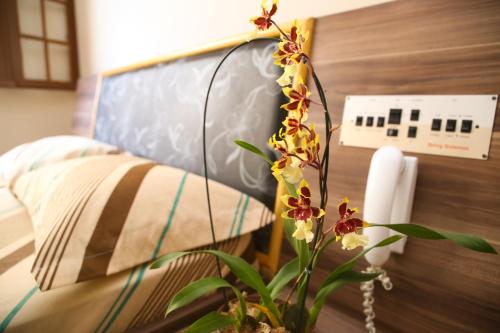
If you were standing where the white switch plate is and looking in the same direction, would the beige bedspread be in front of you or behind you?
in front

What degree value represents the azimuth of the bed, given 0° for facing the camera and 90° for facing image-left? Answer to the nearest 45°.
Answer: approximately 45°

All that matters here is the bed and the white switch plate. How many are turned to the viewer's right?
0

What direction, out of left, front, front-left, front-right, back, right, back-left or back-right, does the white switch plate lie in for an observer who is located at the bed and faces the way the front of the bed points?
left

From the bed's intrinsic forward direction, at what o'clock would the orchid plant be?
The orchid plant is roughly at 8 o'clock from the bed.

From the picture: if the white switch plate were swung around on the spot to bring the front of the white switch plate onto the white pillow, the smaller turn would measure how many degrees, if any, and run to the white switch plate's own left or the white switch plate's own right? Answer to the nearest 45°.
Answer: approximately 45° to the white switch plate's own right

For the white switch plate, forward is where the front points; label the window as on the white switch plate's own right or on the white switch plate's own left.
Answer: on the white switch plate's own right
